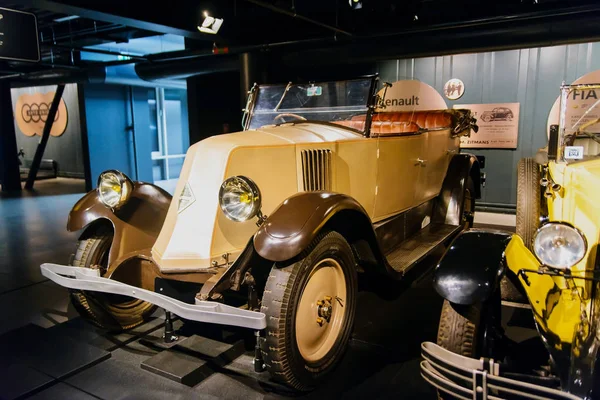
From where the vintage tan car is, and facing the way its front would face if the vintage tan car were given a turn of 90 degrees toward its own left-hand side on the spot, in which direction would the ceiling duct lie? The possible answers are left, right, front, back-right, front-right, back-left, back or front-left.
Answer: back-left

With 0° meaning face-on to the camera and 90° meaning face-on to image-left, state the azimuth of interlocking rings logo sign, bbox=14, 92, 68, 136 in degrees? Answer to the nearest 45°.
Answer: approximately 0°

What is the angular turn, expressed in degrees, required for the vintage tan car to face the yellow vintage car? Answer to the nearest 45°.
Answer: approximately 90° to its left

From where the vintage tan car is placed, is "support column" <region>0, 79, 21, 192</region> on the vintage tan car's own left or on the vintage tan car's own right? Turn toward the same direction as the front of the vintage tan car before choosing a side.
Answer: on the vintage tan car's own right

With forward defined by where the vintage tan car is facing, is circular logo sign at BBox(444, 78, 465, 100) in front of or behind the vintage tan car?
behind

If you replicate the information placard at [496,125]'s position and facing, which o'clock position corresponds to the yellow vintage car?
The yellow vintage car is roughly at 12 o'clock from the information placard.

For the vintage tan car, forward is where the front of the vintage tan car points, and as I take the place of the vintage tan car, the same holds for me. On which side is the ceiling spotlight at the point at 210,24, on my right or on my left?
on my right
